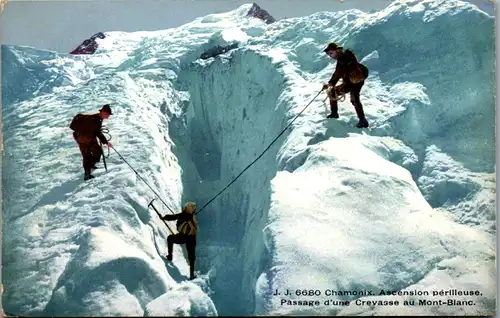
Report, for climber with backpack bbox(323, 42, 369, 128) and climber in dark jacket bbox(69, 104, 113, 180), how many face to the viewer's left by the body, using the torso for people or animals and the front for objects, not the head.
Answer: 1

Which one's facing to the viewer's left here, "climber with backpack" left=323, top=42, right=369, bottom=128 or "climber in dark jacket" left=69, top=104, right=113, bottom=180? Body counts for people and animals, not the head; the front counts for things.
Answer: the climber with backpack

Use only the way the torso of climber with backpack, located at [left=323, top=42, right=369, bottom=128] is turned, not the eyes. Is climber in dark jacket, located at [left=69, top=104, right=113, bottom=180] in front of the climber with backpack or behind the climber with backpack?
in front

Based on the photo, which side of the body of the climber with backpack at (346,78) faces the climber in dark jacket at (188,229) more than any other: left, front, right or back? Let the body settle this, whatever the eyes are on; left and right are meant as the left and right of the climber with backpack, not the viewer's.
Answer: front

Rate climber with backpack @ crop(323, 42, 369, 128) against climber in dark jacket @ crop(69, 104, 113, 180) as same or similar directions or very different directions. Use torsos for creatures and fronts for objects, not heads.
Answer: very different directions

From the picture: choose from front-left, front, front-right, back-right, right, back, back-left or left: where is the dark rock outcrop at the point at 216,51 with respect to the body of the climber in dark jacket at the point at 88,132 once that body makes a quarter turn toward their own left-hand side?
front-right

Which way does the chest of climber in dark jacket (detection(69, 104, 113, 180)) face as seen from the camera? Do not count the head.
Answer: to the viewer's right

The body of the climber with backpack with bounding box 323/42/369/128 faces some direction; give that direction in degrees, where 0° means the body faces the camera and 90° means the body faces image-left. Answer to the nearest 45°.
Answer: approximately 90°
